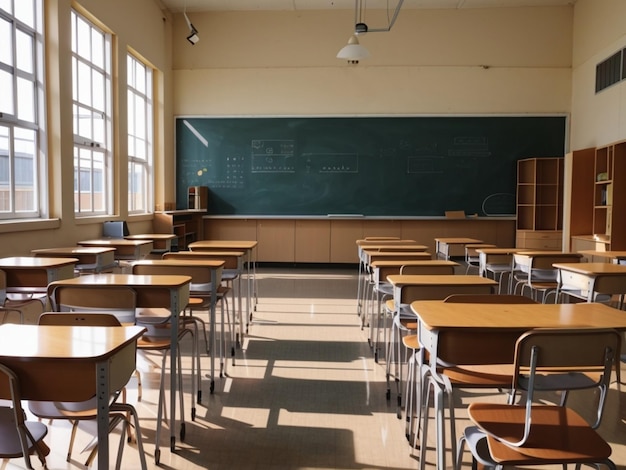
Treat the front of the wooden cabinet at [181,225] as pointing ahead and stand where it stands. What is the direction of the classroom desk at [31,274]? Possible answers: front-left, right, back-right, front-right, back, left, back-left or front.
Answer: front-right

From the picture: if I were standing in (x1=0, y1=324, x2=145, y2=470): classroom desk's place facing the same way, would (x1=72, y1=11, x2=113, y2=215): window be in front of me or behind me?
behind

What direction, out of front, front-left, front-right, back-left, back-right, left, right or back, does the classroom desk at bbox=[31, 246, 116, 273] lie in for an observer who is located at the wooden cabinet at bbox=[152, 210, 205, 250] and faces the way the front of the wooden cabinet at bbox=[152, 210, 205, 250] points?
front-right

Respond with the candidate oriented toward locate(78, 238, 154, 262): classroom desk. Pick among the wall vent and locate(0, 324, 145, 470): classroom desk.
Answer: the wall vent

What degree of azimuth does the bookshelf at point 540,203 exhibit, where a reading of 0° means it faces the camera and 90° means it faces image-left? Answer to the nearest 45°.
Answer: approximately 0°

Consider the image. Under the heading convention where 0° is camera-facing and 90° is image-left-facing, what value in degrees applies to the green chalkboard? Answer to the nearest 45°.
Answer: approximately 0°

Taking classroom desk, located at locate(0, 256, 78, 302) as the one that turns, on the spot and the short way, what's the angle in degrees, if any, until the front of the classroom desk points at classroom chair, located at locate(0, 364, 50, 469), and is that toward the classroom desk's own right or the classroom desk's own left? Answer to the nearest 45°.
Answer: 0° — it already faces it

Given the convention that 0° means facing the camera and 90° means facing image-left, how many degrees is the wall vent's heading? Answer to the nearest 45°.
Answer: approximately 45°

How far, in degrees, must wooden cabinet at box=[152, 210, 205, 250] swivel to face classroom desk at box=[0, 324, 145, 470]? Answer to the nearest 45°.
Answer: approximately 45° to its right
